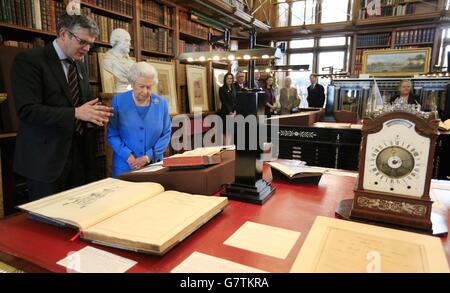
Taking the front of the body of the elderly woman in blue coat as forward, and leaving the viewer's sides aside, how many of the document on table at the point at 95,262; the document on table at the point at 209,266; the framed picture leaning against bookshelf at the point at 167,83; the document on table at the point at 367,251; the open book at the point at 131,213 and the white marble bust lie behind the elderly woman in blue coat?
2

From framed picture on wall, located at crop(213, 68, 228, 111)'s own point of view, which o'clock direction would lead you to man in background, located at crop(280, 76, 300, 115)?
The man in background is roughly at 9 o'clock from the framed picture on wall.

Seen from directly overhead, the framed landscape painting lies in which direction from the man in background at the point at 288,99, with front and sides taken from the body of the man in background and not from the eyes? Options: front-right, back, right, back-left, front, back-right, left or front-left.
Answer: left

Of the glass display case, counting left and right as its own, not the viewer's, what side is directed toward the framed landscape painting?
back

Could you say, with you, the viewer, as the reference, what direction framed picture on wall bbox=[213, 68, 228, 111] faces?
facing the viewer and to the right of the viewer

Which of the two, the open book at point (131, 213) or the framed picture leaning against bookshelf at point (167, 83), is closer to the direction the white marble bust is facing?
the open book

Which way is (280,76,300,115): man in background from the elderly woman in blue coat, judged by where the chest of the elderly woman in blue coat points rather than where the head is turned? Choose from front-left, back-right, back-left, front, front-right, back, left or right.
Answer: back-left

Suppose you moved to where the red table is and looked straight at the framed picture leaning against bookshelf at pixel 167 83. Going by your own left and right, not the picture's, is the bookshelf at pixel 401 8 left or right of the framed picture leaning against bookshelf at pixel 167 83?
right

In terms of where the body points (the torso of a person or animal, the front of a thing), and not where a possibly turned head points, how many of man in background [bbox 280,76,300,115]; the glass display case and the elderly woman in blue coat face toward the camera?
3

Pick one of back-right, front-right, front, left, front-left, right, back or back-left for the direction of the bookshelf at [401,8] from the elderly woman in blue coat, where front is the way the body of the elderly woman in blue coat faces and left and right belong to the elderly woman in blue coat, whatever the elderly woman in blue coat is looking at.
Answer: back-left

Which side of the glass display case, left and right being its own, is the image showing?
front

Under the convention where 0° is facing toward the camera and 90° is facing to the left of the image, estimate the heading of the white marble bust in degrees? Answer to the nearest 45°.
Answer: approximately 315°

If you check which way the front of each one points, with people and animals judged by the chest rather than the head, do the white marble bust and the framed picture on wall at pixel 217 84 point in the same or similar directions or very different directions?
same or similar directions

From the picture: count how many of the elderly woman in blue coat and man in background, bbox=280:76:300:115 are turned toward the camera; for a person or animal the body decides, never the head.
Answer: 2

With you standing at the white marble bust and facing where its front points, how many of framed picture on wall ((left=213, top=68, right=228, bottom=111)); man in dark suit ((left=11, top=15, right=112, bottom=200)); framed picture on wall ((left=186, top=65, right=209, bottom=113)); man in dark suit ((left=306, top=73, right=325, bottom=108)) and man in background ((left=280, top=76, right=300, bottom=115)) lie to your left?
4

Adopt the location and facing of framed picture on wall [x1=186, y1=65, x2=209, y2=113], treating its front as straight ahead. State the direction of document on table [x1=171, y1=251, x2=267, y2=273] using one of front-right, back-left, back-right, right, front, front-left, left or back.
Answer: front-right

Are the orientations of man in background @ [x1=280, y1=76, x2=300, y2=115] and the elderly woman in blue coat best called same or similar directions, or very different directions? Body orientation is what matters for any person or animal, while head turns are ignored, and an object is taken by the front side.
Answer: same or similar directions

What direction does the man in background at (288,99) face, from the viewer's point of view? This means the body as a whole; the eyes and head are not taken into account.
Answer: toward the camera

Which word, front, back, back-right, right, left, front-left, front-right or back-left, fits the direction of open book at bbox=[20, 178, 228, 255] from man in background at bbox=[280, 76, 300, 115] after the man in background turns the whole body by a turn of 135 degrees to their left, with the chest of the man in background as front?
back-right
